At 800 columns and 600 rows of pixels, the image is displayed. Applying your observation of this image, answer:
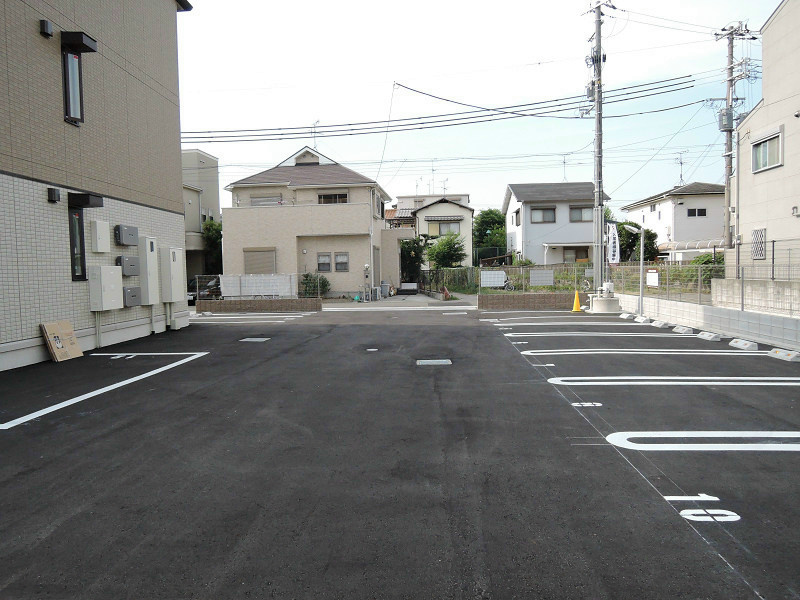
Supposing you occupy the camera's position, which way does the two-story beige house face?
facing the viewer

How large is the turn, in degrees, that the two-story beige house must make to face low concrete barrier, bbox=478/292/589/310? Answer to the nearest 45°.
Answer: approximately 45° to its left

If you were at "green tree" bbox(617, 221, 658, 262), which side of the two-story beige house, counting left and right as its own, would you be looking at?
left

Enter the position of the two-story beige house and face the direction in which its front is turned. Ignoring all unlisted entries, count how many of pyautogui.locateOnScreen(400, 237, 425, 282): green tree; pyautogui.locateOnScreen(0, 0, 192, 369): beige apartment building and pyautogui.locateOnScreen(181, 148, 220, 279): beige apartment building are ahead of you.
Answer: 1

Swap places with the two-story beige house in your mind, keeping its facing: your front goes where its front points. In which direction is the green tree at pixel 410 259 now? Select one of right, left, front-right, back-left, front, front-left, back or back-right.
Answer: back-left

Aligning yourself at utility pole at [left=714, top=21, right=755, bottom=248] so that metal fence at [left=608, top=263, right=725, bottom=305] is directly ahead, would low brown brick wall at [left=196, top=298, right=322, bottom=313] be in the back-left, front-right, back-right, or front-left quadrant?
front-right

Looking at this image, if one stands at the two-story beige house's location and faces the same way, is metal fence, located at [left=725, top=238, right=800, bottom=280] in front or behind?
in front

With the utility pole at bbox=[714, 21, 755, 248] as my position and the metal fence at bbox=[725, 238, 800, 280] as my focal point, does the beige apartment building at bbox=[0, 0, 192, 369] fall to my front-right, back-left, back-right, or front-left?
front-right

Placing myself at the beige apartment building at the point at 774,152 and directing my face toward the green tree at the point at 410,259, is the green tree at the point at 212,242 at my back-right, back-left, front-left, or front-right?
front-left

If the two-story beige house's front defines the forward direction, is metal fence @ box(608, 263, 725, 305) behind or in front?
in front

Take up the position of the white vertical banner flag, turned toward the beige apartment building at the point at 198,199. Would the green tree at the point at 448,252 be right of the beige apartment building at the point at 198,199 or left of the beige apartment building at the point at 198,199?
right

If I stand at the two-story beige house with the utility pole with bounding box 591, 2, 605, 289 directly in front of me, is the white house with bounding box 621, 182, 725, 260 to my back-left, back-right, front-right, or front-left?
front-left

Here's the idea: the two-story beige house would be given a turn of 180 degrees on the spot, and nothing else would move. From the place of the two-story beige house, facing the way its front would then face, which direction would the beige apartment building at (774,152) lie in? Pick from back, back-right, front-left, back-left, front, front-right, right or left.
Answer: back-right

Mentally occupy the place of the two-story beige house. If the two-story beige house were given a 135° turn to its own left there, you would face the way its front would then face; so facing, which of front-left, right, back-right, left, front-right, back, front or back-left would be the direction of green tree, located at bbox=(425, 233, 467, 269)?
front

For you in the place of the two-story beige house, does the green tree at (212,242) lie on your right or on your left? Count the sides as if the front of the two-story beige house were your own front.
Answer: on your right

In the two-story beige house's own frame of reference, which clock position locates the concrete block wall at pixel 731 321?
The concrete block wall is roughly at 11 o'clock from the two-story beige house.

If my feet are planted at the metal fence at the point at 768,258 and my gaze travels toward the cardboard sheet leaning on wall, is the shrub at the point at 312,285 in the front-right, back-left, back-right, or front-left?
front-right
